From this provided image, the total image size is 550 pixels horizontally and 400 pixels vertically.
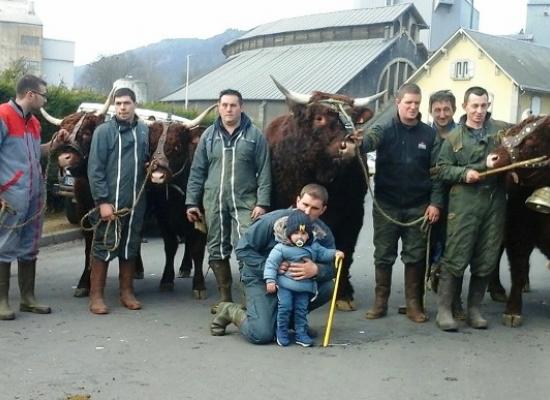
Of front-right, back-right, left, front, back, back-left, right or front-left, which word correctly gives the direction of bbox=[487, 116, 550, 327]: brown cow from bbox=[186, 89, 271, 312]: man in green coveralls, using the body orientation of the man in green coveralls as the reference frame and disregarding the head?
left

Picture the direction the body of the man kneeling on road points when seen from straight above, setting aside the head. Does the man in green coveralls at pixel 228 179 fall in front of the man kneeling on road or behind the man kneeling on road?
behind

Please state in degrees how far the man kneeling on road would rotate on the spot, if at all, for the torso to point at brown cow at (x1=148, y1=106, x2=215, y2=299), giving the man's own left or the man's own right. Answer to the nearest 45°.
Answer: approximately 180°

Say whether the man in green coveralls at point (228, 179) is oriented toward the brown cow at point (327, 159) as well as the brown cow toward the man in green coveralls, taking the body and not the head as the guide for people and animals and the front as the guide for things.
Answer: no

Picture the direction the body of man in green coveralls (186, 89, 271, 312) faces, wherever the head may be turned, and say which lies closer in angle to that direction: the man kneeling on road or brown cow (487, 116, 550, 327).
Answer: the man kneeling on road

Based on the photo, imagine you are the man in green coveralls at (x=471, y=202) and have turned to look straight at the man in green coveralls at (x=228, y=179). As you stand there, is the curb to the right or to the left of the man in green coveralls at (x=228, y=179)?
right

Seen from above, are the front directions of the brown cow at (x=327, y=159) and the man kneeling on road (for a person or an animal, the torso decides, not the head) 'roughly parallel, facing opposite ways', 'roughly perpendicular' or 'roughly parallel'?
roughly parallel

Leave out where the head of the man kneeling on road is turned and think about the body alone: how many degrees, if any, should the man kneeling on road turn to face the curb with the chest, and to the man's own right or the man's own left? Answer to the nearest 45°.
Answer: approximately 180°

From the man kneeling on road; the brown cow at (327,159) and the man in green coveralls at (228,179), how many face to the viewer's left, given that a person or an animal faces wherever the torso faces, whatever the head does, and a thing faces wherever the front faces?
0

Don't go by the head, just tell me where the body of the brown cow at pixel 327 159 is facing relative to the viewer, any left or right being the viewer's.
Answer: facing the viewer and to the right of the viewer

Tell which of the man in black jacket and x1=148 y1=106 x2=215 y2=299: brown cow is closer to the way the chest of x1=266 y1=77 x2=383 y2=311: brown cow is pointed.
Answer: the man in black jacket

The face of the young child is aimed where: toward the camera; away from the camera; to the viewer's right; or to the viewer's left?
toward the camera

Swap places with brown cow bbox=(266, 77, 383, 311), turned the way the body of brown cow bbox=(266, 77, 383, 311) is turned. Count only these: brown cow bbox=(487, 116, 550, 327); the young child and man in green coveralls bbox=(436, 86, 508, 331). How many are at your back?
0

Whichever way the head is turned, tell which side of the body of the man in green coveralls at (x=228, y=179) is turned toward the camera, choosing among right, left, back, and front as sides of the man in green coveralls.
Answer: front

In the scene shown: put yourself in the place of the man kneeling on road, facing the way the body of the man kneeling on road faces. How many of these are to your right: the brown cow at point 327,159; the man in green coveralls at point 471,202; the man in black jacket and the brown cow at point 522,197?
0

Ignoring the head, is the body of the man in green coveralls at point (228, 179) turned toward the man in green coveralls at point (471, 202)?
no

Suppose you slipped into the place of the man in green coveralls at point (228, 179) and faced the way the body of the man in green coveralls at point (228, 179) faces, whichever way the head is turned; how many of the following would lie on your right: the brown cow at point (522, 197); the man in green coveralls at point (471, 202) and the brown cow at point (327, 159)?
0

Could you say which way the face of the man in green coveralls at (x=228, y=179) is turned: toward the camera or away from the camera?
toward the camera

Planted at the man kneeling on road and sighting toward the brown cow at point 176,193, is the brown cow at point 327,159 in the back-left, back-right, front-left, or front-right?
front-right

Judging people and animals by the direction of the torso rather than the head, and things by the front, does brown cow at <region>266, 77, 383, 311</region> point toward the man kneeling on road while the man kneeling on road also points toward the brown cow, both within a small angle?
no
